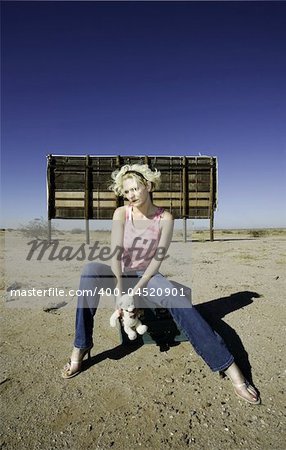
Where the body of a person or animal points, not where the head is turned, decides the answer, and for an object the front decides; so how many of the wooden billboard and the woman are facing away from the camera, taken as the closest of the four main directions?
1

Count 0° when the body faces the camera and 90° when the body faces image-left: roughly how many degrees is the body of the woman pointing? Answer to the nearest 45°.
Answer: approximately 0°

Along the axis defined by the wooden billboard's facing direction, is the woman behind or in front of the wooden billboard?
behind

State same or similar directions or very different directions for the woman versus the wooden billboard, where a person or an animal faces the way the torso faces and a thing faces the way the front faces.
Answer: very different directions

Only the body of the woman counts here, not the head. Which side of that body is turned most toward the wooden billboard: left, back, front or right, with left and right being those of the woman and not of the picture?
back

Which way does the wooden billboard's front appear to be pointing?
away from the camera
